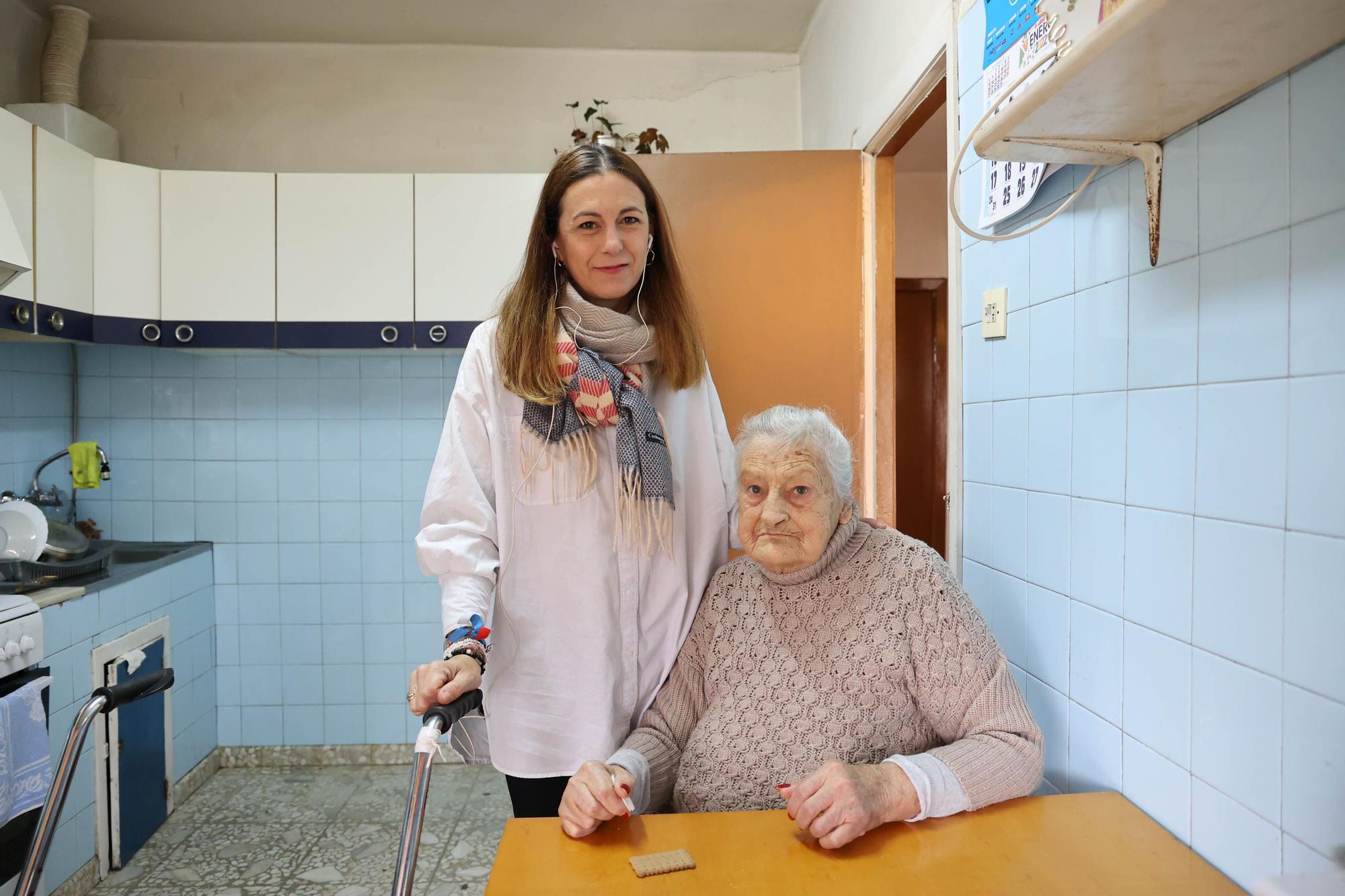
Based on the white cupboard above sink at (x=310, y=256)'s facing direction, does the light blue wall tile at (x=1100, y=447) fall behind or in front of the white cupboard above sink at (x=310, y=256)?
in front

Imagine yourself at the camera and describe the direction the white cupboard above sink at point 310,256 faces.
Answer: facing the viewer

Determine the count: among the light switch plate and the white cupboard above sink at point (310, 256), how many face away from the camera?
0

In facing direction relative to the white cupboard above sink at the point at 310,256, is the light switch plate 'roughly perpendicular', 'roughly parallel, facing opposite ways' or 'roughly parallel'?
roughly perpendicular

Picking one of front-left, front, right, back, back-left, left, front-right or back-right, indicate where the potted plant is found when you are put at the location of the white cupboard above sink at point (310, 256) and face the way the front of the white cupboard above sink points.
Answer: left

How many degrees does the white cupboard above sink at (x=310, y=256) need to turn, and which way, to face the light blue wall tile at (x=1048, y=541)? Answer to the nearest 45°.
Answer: approximately 45° to its left

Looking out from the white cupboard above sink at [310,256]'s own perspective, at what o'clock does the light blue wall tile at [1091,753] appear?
The light blue wall tile is roughly at 11 o'clock from the white cupboard above sink.

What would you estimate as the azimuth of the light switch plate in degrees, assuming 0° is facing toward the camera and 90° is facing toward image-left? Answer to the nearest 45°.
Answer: approximately 45°
